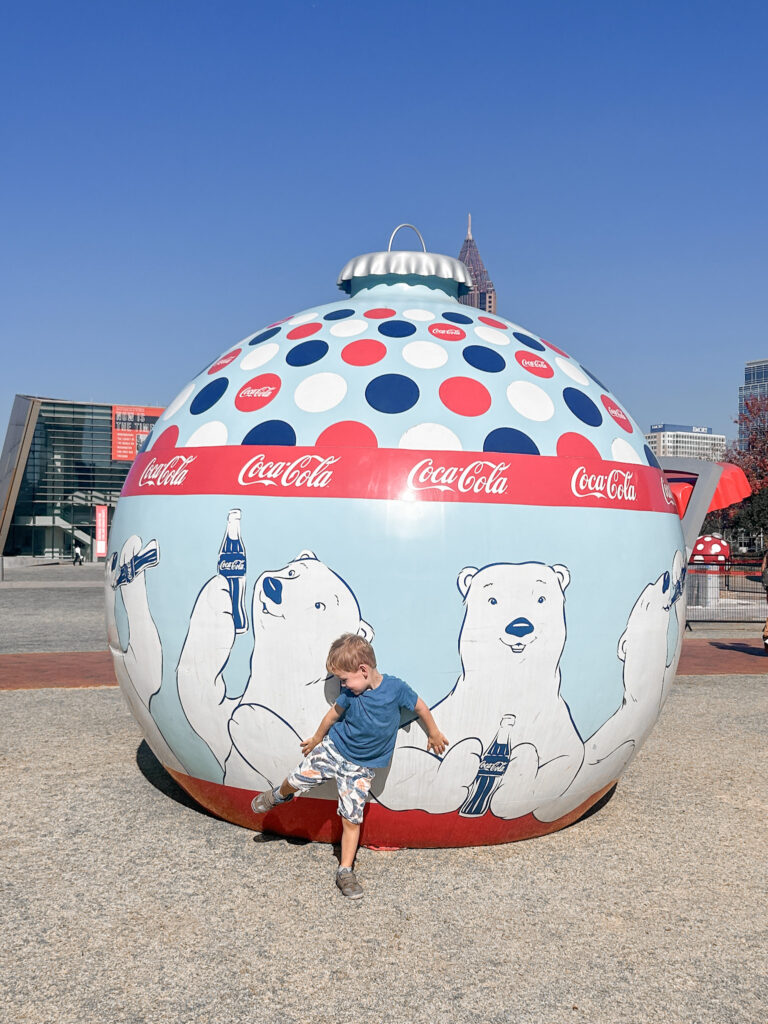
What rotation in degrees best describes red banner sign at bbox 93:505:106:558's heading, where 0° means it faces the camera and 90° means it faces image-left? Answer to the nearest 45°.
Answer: approximately 0°

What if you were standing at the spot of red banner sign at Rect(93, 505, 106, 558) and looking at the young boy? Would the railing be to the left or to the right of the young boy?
left

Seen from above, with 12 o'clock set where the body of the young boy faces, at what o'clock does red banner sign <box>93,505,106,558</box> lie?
The red banner sign is roughly at 4 o'clock from the young boy.

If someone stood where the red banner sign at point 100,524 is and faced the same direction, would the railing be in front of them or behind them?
in front

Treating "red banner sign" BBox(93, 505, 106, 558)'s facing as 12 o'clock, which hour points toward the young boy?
The young boy is roughly at 12 o'clock from the red banner sign.

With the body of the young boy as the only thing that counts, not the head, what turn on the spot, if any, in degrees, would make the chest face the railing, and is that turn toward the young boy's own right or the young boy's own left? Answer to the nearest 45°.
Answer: approximately 180°
